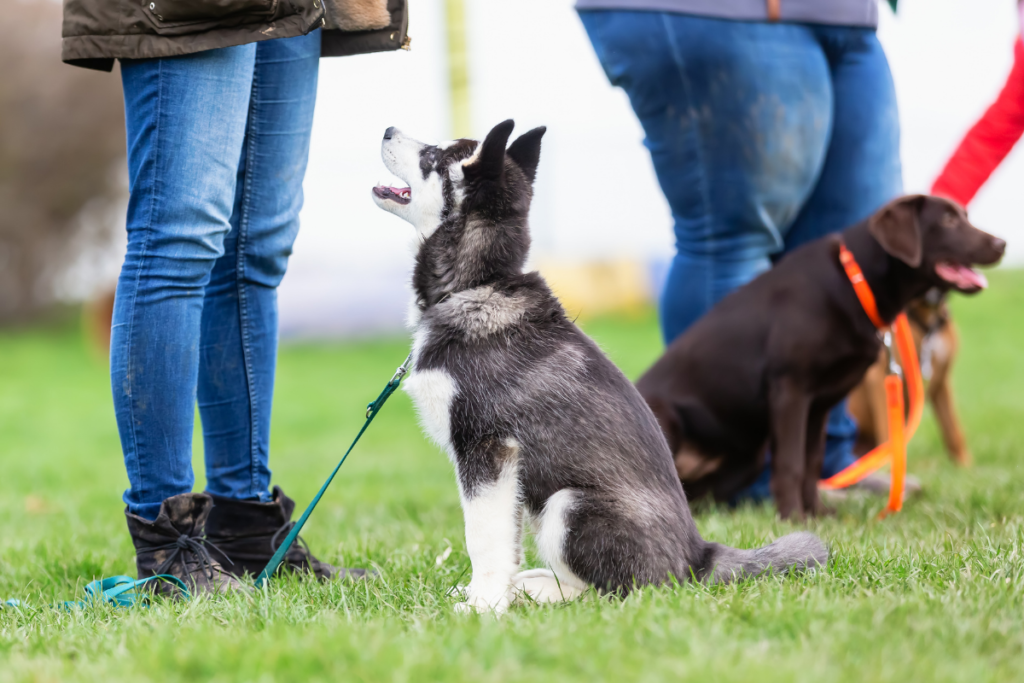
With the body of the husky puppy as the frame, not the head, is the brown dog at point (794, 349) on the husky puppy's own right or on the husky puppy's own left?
on the husky puppy's own right

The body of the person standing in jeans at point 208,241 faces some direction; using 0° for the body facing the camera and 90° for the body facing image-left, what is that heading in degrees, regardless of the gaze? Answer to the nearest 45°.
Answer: approximately 315°

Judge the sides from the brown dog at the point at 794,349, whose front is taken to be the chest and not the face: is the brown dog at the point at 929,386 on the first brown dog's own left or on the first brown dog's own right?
on the first brown dog's own left

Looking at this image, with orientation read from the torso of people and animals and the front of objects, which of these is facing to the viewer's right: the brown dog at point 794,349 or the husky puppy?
the brown dog

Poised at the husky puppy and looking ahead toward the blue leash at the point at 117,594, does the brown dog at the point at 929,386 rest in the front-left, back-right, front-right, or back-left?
back-right

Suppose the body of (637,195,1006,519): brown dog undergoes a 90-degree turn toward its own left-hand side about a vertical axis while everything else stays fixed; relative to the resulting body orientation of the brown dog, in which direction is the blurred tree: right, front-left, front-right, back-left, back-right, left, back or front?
front-left

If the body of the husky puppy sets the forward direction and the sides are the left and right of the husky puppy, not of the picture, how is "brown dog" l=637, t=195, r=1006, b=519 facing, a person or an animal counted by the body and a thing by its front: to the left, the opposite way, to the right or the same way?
the opposite way

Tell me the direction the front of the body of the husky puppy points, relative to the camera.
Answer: to the viewer's left

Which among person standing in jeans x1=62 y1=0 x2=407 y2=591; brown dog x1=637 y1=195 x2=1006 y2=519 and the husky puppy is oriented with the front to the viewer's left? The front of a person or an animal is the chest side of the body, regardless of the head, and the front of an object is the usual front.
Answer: the husky puppy

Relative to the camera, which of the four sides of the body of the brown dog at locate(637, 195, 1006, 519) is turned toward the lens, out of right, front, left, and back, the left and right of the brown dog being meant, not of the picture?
right

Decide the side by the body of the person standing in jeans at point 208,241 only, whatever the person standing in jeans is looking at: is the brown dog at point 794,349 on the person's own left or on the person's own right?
on the person's own left

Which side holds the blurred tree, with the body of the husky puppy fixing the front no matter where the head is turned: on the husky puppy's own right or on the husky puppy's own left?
on the husky puppy's own right
